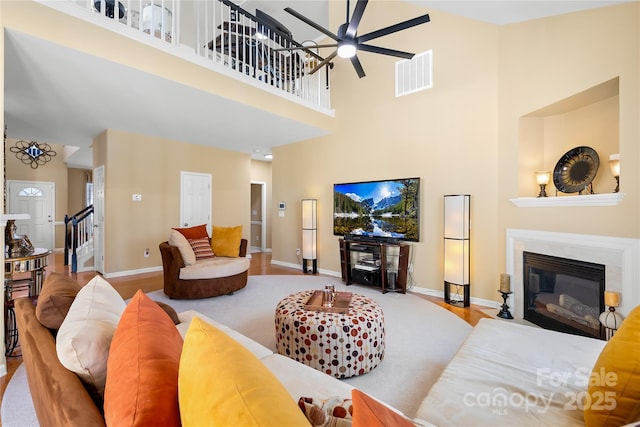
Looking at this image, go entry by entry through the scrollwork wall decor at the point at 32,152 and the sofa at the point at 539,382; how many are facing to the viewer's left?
1

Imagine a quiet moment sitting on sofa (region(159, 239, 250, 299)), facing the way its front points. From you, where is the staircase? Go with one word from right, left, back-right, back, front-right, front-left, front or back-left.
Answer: back

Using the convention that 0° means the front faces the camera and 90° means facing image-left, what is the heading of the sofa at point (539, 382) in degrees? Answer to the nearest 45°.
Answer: approximately 90°

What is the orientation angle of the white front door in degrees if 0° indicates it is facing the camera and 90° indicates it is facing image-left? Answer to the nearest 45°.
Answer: approximately 0°

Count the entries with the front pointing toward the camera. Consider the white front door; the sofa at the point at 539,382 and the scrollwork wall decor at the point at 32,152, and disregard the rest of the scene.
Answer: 2
